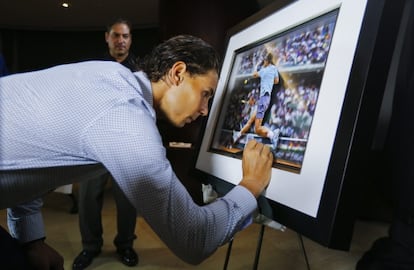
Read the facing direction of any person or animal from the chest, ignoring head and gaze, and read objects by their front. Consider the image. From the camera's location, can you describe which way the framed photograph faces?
facing the viewer and to the left of the viewer

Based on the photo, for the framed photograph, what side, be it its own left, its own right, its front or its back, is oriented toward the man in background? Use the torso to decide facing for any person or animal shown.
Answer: right

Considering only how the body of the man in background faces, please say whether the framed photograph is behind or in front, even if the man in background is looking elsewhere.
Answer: in front

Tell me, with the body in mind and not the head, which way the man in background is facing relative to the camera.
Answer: toward the camera

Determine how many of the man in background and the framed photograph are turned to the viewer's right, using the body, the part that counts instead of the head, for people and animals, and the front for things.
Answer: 0
